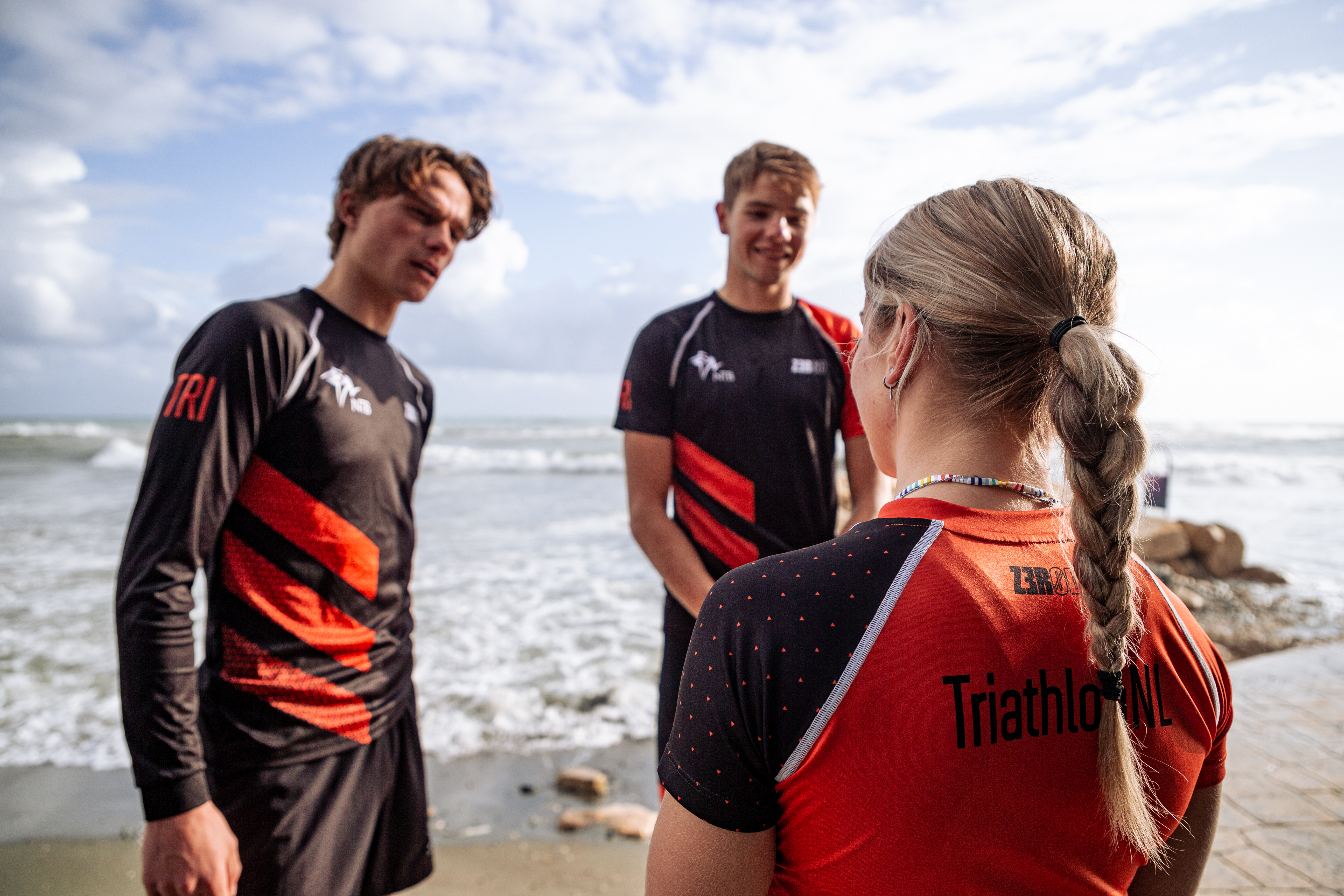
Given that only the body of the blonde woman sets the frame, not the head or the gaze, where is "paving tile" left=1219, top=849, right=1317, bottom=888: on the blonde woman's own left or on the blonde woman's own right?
on the blonde woman's own right

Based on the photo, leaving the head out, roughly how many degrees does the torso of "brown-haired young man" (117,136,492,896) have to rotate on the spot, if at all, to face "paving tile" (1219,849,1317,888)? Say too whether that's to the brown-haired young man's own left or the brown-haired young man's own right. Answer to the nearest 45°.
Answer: approximately 45° to the brown-haired young man's own left

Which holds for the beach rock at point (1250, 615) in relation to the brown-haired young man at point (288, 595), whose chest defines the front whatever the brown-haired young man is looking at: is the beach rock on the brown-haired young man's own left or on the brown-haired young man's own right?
on the brown-haired young man's own left

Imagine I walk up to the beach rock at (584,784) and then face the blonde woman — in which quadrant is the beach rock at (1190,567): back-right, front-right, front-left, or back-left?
back-left

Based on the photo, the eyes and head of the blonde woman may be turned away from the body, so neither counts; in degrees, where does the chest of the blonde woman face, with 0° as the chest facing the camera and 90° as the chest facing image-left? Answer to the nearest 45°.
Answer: approximately 135°

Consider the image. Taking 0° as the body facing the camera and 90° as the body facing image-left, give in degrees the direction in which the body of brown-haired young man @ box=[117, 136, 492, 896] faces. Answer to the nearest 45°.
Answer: approximately 315°

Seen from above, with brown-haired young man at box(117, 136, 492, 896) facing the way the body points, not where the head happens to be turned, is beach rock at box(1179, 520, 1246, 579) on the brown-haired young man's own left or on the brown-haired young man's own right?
on the brown-haired young man's own left

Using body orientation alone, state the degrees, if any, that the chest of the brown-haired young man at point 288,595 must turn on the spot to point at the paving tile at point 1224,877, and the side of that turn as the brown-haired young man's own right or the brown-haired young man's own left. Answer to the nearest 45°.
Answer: approximately 45° to the brown-haired young man's own left

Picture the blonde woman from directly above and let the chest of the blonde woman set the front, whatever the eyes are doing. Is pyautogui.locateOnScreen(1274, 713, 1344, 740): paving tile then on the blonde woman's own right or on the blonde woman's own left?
on the blonde woman's own right

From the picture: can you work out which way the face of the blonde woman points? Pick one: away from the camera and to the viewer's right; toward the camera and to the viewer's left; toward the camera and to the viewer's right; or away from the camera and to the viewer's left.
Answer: away from the camera and to the viewer's left
